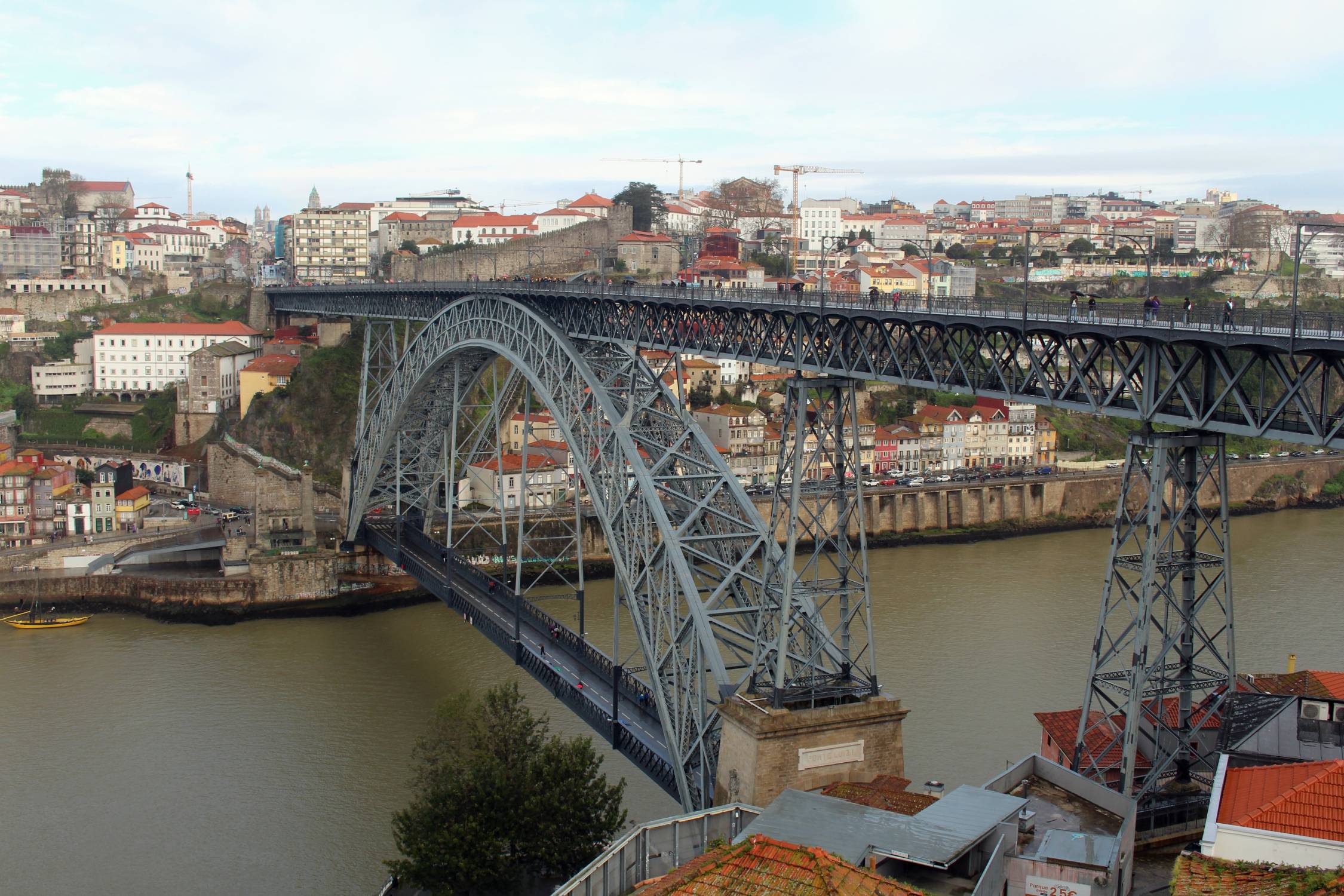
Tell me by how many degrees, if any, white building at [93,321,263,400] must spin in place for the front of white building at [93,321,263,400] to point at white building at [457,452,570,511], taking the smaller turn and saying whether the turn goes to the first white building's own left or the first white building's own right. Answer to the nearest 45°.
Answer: approximately 45° to the first white building's own left

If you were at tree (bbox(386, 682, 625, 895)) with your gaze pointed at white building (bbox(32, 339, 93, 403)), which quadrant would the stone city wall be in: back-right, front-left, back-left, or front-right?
front-right

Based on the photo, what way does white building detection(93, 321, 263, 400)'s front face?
toward the camera

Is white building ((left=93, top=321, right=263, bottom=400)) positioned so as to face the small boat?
yes

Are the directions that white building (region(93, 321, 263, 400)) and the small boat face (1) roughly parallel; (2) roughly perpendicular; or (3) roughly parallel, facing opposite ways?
roughly perpendicular

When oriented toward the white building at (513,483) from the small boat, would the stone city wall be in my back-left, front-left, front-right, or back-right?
front-left

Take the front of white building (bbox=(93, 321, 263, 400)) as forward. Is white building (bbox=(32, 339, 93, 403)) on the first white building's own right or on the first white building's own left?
on the first white building's own right

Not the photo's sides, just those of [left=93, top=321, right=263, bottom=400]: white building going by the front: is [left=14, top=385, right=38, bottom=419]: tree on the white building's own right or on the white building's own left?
on the white building's own right

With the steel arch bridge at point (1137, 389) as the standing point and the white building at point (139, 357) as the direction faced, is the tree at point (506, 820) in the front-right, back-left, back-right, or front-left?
front-left
